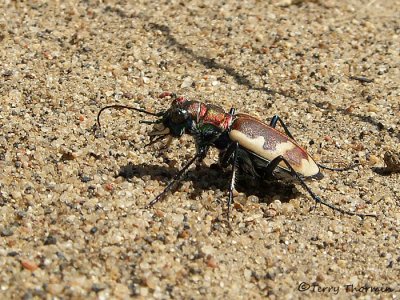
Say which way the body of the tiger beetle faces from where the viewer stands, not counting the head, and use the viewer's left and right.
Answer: facing to the left of the viewer
